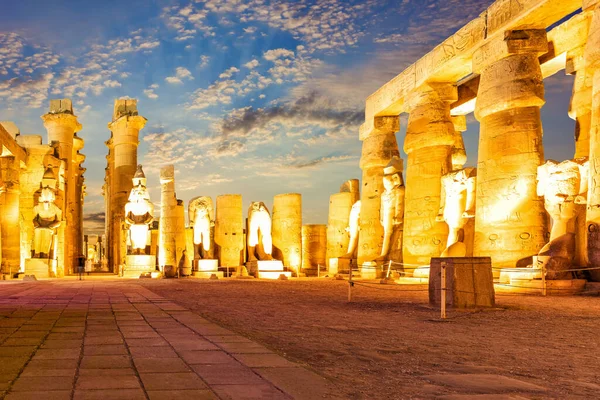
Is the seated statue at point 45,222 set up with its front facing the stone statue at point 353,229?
no

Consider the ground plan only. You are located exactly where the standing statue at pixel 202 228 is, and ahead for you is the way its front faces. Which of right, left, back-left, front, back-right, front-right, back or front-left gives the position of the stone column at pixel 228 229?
back-left

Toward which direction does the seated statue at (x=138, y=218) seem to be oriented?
toward the camera

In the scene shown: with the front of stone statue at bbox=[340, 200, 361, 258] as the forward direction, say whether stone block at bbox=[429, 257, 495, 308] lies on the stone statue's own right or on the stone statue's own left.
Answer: on the stone statue's own left

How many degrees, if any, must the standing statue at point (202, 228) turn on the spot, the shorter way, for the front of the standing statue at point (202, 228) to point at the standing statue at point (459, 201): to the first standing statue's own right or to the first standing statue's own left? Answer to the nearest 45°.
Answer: approximately 45° to the first standing statue's own left

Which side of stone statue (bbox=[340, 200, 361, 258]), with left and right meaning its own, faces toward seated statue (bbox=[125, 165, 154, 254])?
front

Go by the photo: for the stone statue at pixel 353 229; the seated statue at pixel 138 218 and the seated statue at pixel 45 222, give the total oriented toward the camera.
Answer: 2

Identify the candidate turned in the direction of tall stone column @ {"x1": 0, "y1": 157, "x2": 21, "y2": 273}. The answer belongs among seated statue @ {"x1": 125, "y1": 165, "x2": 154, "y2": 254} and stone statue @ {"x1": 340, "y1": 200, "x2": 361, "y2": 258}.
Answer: the stone statue

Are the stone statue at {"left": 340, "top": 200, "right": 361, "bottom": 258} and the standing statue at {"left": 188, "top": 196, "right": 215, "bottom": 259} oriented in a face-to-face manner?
no

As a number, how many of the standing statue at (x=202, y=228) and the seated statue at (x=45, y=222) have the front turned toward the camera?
2

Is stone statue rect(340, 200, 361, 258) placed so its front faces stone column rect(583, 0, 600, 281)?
no

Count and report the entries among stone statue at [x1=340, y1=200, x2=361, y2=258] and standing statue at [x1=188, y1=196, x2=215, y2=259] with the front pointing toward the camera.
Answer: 1

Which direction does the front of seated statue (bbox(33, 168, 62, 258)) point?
toward the camera

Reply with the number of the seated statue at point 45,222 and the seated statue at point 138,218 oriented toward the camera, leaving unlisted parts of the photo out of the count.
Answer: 2

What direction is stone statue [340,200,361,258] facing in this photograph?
to the viewer's left

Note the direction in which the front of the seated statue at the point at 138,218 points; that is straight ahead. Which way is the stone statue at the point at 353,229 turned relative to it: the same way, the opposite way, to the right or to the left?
to the right

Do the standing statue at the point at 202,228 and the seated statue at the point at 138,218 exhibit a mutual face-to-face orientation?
no

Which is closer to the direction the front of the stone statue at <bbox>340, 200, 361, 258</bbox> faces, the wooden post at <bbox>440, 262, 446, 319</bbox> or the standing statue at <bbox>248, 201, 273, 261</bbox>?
the standing statue
